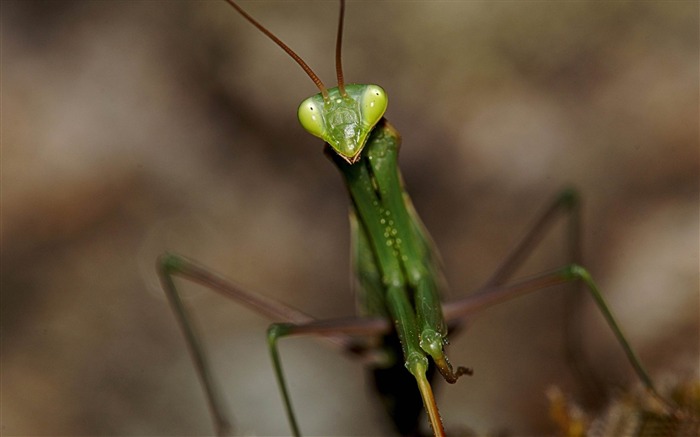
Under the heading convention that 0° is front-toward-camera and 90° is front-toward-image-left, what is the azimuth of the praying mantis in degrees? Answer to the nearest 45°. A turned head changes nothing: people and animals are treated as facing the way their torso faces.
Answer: approximately 0°
